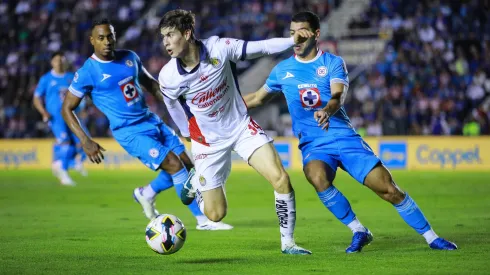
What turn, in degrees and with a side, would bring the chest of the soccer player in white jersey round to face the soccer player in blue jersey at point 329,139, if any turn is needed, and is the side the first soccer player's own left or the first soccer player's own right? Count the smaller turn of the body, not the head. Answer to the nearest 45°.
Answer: approximately 90° to the first soccer player's own left

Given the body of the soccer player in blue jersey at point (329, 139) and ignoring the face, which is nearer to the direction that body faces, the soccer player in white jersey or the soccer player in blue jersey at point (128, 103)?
the soccer player in white jersey

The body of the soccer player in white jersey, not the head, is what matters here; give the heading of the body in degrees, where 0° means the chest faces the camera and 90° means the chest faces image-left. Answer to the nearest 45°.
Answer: approximately 0°

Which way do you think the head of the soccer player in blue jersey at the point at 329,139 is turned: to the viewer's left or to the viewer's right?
to the viewer's left

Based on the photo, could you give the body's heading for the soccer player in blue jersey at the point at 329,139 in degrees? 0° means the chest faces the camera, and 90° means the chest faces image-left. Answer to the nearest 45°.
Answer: approximately 0°
